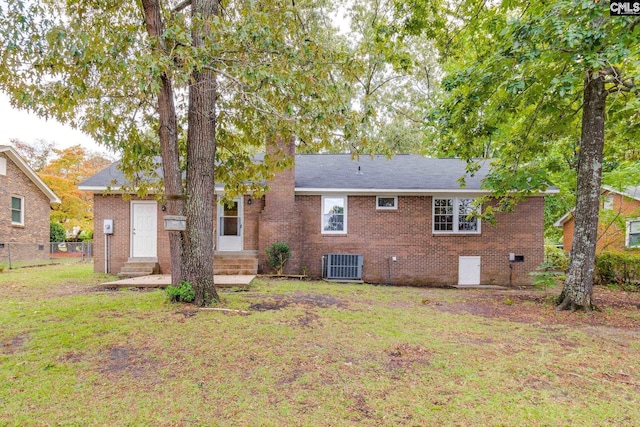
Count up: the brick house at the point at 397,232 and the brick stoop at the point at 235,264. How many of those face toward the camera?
1

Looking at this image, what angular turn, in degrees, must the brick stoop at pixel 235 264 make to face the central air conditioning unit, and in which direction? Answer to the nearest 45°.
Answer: approximately 90° to its left

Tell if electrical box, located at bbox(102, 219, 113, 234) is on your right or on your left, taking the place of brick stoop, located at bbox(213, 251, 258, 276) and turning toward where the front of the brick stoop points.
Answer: on your right

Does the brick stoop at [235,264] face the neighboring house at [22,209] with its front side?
no

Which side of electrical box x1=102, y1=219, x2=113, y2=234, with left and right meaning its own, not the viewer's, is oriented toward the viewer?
front

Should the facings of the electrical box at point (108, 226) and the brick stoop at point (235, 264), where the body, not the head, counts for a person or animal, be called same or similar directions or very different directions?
same or similar directions

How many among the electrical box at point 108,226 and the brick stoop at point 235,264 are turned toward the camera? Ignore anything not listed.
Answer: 2

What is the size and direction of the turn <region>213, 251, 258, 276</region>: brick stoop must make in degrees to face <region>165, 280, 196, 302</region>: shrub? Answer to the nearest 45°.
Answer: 0° — it already faces it

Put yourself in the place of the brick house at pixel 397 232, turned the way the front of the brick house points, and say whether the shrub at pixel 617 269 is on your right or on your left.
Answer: on your right

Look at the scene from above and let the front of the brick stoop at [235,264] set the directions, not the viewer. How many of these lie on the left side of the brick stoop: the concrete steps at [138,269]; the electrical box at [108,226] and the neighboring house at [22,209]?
0

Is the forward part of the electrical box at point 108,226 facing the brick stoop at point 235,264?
no

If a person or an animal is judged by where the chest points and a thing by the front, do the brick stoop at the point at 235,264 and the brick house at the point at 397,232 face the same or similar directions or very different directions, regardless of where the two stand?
same or similar directions

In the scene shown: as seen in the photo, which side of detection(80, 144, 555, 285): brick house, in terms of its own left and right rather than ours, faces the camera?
back
